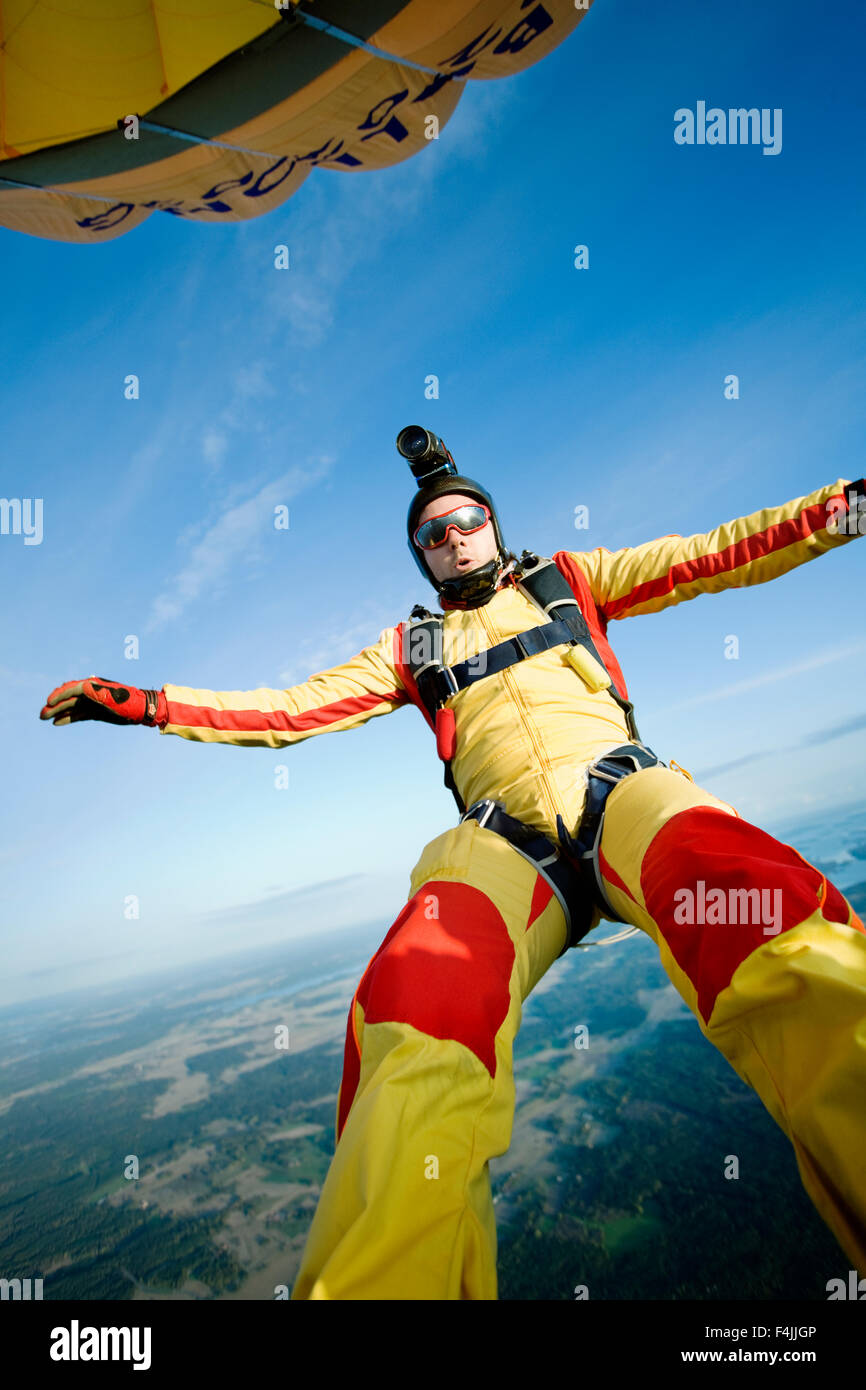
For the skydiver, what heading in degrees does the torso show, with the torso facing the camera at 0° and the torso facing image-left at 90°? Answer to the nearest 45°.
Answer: approximately 0°
